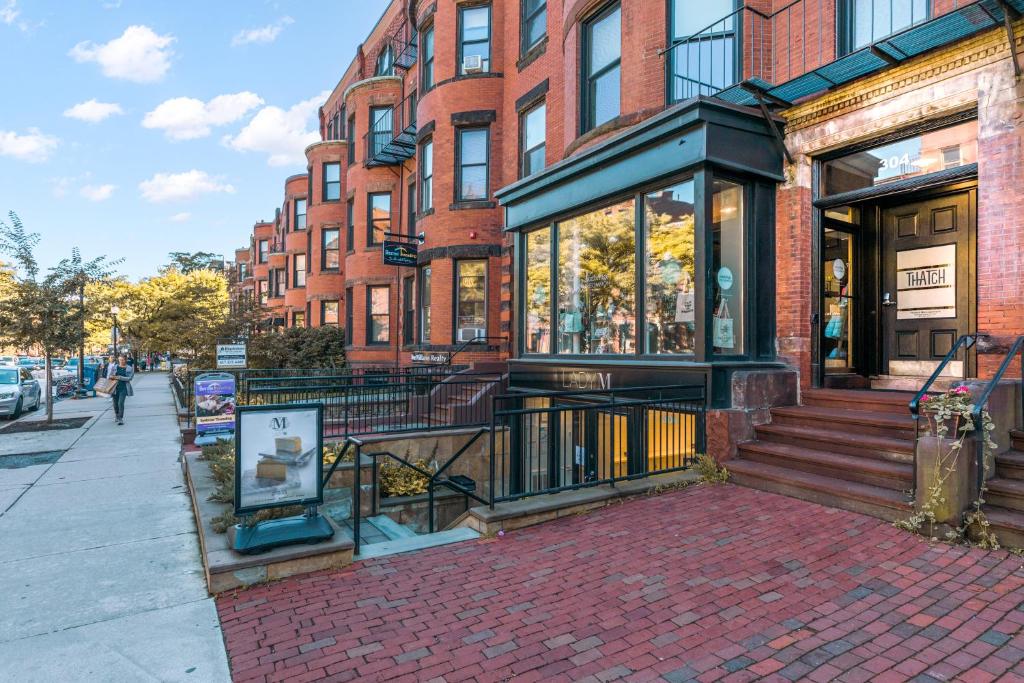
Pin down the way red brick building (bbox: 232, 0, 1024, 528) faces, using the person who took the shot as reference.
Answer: facing the viewer and to the left of the viewer

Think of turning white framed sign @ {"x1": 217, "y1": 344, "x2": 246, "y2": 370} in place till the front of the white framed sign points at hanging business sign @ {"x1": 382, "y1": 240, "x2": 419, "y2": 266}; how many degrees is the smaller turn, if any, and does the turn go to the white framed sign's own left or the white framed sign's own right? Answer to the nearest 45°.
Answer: approximately 90° to the white framed sign's own left

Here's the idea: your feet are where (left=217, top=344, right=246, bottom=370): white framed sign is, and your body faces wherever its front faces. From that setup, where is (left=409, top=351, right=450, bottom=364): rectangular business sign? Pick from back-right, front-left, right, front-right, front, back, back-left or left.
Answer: left

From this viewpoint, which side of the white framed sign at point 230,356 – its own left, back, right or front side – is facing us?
front

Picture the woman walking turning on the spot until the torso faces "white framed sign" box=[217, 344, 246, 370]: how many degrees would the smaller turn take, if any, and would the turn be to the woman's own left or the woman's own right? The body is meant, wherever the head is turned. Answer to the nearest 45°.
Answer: approximately 45° to the woman's own left

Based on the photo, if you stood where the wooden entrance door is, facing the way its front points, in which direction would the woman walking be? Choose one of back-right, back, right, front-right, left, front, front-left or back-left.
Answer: front-right

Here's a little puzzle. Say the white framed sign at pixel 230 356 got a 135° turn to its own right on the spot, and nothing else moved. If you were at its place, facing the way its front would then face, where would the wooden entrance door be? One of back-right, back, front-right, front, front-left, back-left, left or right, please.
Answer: back

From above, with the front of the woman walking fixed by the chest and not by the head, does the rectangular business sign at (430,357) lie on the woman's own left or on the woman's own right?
on the woman's own left

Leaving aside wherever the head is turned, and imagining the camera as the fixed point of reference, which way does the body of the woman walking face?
toward the camera

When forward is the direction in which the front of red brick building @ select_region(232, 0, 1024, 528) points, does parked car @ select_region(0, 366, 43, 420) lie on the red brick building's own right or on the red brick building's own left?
on the red brick building's own right

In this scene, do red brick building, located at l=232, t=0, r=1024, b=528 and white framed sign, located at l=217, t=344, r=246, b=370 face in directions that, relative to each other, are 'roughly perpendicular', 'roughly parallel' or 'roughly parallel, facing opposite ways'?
roughly perpendicular

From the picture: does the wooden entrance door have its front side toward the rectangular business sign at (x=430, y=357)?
no

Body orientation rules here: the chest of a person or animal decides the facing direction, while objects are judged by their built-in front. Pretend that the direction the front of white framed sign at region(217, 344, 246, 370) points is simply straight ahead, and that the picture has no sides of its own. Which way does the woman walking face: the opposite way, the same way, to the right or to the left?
the same way

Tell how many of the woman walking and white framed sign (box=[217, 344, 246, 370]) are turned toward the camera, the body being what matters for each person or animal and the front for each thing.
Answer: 2

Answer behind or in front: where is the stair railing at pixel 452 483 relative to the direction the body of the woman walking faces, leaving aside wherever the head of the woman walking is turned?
in front

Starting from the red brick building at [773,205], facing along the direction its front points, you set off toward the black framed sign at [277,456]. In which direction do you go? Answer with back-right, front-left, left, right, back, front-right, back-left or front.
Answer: front

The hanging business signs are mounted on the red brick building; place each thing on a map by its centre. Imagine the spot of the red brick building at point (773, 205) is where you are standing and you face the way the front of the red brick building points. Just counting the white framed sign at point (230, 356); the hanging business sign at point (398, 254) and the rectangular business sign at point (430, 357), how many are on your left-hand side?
0

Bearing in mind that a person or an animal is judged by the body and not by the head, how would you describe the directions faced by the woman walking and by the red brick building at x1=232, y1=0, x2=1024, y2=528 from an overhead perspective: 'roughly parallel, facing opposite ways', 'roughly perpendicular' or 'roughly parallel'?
roughly perpendicular
